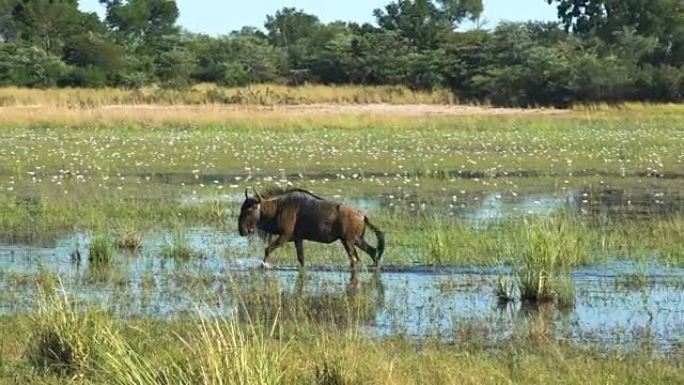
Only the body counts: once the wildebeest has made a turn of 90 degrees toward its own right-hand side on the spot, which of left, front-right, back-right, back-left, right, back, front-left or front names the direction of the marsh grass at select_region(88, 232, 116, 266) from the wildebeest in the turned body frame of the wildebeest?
left

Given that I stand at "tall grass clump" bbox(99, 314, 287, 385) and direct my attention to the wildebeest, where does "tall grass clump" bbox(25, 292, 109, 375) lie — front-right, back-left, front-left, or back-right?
front-left

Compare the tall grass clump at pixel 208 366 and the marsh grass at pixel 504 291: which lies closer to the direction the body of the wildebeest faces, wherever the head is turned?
the tall grass clump

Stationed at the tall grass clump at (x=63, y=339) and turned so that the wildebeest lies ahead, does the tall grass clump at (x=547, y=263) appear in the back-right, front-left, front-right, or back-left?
front-right

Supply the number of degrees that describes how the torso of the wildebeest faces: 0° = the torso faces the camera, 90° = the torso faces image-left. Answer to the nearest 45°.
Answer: approximately 90°

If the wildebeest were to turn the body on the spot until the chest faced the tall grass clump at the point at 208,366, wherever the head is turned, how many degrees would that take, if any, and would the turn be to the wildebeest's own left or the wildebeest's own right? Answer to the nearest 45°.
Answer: approximately 90° to the wildebeest's own left
